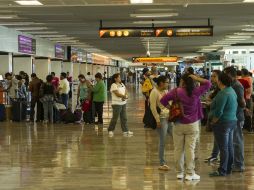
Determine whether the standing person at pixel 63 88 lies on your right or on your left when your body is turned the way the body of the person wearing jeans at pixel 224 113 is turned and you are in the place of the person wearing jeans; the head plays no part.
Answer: on your right

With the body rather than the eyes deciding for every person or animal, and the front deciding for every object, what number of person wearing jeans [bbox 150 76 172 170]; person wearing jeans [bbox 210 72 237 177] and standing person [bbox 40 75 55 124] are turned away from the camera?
1

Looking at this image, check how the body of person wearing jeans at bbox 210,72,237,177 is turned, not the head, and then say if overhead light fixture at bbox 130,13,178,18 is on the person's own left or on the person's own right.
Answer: on the person's own right

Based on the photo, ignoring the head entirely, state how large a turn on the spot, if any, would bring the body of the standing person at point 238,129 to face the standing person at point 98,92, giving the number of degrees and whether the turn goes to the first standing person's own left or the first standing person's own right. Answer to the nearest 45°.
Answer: approximately 45° to the first standing person's own right

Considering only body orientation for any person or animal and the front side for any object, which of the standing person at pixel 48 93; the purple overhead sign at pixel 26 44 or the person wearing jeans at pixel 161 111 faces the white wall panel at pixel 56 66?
the standing person

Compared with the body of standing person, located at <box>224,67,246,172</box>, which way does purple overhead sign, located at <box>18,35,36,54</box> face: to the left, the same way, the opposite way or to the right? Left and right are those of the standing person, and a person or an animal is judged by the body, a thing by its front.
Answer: the opposite way

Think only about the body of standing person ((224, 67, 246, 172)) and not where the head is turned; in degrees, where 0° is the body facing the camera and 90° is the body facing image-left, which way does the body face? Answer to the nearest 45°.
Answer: approximately 90°

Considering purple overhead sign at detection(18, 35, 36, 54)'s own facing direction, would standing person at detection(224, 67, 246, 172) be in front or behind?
in front

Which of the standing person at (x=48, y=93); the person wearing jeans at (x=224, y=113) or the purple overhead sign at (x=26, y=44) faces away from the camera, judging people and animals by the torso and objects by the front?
the standing person

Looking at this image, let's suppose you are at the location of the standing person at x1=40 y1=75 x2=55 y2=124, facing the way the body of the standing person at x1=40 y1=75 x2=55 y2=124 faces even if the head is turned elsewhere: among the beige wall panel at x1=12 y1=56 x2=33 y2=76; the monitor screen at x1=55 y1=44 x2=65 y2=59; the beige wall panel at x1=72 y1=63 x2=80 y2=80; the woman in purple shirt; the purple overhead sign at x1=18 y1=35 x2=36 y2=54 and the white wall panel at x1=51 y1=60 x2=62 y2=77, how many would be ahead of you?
5

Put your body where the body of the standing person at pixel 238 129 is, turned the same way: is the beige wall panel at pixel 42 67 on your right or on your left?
on your right

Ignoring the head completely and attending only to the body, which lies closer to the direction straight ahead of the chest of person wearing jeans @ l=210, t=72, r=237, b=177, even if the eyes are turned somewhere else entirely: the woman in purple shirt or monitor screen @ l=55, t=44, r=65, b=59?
the woman in purple shirt
